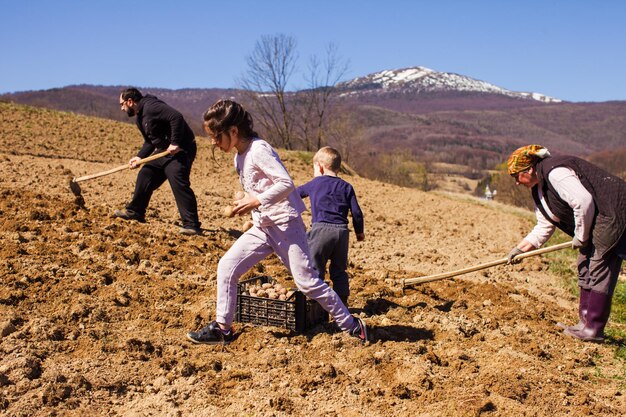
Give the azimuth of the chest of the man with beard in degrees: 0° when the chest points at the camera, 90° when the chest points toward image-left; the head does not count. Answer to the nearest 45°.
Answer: approximately 90°

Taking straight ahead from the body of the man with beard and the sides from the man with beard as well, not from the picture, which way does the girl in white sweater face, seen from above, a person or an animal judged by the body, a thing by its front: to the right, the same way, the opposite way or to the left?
the same way

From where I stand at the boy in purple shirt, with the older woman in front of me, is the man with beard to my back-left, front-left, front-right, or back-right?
back-left

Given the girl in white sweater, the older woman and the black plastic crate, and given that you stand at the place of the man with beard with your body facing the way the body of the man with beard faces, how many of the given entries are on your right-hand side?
0

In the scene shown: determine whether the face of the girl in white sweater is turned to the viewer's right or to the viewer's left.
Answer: to the viewer's left

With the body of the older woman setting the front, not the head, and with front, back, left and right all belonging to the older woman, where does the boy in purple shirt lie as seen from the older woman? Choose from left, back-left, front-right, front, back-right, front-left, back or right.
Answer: front

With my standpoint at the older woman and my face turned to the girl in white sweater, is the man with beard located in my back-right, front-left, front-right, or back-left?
front-right

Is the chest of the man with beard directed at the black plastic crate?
no

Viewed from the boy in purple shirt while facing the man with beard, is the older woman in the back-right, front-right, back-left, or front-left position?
back-right

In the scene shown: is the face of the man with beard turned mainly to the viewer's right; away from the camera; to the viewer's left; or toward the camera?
to the viewer's left

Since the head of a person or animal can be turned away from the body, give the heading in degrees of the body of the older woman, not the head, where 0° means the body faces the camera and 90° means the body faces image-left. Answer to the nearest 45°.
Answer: approximately 90°

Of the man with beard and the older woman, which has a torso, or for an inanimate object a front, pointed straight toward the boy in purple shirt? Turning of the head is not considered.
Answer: the older woman

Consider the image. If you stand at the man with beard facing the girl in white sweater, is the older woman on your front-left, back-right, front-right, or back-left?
front-left

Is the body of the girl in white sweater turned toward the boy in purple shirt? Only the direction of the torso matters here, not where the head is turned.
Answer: no

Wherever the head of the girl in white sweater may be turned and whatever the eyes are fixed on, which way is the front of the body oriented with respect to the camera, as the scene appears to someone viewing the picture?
to the viewer's left

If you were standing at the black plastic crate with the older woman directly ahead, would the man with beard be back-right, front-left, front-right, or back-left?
back-left

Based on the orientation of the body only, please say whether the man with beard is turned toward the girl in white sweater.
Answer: no

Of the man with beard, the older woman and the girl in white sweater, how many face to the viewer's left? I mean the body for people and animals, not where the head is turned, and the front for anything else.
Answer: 3
